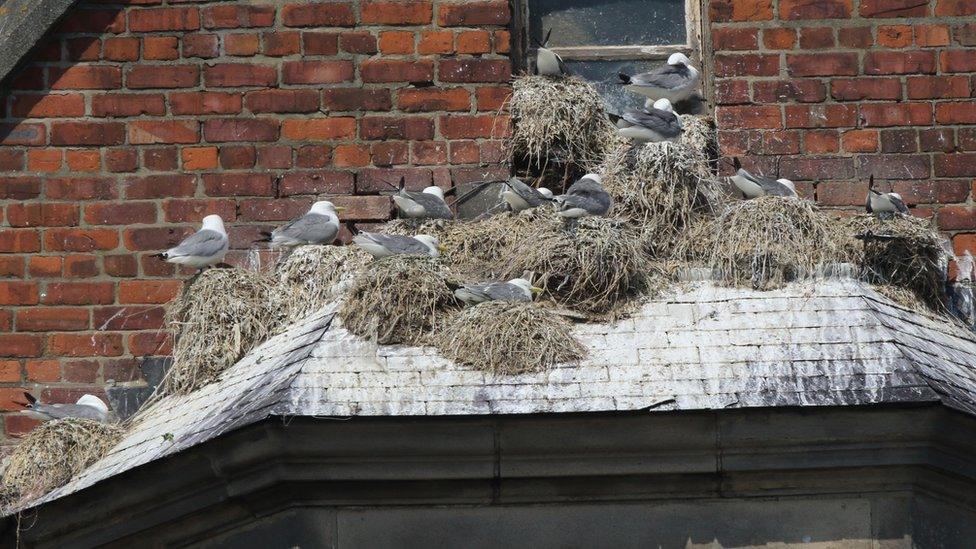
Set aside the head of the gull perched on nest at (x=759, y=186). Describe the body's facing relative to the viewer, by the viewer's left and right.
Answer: facing to the right of the viewer

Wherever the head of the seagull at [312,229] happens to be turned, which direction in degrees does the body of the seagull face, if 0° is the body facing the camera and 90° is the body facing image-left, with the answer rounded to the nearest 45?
approximately 270°

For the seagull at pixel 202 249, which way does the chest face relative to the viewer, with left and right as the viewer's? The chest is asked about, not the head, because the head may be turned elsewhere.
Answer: facing to the right of the viewer

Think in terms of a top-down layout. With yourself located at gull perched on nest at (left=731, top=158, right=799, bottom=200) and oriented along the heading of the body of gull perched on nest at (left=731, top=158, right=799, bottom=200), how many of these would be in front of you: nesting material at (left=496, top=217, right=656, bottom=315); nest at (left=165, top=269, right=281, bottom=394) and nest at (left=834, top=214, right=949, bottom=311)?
1

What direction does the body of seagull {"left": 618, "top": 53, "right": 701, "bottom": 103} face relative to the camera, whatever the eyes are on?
to the viewer's right

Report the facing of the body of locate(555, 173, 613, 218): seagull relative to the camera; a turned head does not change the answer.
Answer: to the viewer's right

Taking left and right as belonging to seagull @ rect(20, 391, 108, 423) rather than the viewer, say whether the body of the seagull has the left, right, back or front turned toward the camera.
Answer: right

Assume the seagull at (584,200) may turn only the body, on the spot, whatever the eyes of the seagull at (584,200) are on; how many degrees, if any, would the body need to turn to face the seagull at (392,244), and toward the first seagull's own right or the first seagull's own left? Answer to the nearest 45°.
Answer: approximately 180°

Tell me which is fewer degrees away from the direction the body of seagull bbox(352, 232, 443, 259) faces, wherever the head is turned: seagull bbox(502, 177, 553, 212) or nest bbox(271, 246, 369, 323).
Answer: the seagull

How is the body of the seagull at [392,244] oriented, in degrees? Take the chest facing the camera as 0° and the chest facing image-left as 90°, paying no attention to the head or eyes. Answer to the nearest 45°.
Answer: approximately 270°

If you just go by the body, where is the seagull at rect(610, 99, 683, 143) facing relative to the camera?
to the viewer's right
